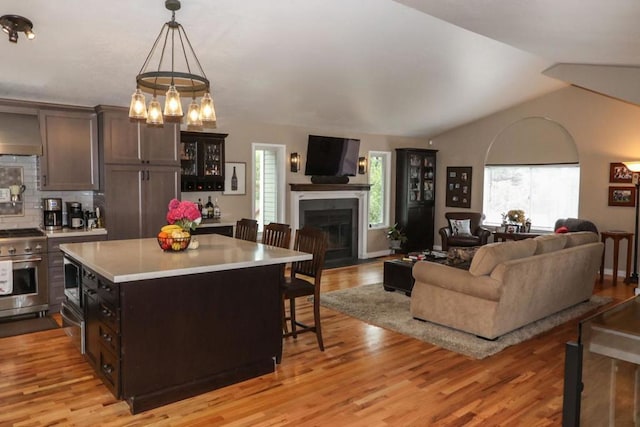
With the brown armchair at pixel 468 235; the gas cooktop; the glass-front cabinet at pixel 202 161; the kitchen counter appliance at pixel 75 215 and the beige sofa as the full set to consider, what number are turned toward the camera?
4

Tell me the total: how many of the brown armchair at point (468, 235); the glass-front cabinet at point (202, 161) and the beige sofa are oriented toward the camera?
2

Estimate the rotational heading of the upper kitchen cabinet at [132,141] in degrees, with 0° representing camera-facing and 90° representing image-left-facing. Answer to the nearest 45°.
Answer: approximately 0°

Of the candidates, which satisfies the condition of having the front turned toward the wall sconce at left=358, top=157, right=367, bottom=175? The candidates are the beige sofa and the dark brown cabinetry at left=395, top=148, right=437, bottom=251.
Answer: the beige sofa

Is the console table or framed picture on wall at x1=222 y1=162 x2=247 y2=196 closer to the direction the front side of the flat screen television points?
the console table

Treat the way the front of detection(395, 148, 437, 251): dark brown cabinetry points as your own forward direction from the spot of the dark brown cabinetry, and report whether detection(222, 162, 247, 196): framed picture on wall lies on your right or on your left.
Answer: on your right

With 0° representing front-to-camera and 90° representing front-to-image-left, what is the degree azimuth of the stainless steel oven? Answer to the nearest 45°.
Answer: approximately 0°

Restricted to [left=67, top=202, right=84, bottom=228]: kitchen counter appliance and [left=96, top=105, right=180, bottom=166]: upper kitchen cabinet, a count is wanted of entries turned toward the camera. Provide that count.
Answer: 2
